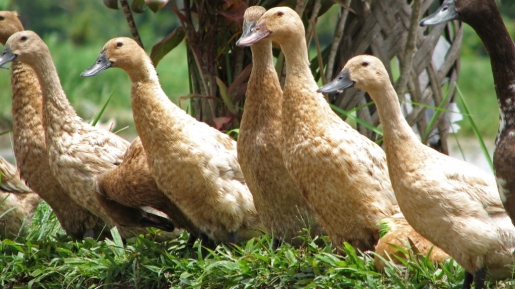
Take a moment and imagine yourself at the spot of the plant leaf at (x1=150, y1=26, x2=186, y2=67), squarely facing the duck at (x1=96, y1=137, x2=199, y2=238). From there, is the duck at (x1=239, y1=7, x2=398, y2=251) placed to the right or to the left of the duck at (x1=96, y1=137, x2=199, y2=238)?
left

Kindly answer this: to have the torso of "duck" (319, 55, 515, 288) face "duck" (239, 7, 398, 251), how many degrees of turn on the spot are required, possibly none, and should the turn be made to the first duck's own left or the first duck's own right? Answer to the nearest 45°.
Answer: approximately 45° to the first duck's own right

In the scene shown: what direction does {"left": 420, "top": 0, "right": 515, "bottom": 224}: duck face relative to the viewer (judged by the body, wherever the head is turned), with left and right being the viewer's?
facing to the left of the viewer

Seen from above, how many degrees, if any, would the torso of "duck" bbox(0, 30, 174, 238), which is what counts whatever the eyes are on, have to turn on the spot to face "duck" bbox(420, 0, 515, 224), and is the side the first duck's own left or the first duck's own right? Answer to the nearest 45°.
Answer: approximately 135° to the first duck's own left

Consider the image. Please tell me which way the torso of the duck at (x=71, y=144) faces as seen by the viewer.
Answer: to the viewer's left

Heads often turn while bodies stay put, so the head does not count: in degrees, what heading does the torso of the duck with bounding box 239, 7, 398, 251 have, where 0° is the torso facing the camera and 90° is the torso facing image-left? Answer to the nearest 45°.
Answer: approximately 90°

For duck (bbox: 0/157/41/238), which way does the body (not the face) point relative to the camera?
to the viewer's left

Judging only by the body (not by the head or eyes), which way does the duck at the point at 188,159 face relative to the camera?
to the viewer's left

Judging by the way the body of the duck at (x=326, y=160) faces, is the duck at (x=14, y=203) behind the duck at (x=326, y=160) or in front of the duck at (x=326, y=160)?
in front

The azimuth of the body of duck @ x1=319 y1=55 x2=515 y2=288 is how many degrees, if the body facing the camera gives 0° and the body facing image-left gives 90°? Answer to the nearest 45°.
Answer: approximately 90°

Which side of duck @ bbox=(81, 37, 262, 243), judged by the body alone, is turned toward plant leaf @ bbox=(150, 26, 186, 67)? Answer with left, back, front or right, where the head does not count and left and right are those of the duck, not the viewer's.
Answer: right
